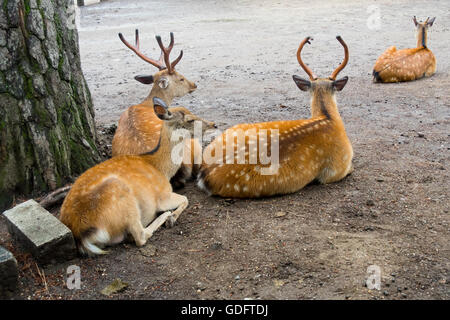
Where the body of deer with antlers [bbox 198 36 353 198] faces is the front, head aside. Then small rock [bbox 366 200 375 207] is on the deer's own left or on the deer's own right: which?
on the deer's own right

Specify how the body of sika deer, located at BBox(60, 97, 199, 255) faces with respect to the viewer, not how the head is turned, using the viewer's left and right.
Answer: facing away from the viewer and to the right of the viewer

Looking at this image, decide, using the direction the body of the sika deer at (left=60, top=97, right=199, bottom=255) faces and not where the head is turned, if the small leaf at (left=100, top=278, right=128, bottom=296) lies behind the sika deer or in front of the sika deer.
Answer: behind

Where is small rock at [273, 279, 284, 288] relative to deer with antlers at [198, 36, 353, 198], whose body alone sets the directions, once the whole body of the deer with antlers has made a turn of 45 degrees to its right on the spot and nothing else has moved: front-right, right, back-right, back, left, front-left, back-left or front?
right

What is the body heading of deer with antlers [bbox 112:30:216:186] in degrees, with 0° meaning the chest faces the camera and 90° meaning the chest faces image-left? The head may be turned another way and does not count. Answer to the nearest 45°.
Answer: approximately 270°

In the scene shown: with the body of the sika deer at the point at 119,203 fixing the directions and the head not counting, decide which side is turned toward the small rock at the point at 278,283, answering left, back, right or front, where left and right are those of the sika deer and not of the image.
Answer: right

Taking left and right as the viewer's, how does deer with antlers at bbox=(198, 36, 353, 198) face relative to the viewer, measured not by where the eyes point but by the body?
facing away from the viewer and to the right of the viewer

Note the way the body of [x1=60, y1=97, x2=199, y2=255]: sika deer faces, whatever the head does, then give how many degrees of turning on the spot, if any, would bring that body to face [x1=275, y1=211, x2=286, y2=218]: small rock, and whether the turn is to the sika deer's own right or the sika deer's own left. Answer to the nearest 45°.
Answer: approximately 45° to the sika deer's own right

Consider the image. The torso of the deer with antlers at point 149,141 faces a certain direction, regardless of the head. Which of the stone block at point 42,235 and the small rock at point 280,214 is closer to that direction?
the small rock

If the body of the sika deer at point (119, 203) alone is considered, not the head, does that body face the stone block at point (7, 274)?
no

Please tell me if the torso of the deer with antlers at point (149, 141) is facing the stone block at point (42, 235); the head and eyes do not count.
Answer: no

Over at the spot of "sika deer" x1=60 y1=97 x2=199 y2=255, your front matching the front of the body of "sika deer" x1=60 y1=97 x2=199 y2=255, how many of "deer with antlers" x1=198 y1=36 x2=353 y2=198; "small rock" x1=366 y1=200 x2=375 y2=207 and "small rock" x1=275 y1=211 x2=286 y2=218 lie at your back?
0

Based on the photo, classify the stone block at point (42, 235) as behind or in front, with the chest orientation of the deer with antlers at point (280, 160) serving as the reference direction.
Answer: behind

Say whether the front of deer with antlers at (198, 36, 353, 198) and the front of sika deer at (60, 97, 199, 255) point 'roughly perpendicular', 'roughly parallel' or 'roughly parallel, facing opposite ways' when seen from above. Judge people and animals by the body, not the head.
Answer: roughly parallel
